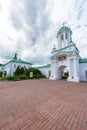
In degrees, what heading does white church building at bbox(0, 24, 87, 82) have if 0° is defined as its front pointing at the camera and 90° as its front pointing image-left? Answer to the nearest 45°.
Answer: approximately 45°
